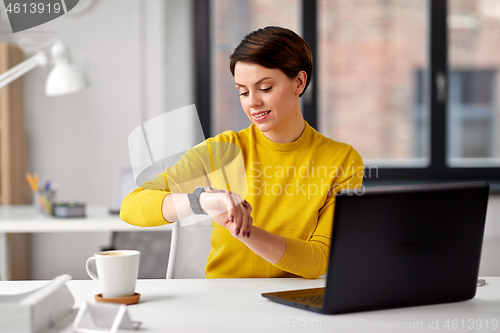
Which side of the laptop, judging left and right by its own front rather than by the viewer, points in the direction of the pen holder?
front

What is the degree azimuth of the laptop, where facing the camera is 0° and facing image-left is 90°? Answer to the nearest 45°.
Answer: approximately 135°

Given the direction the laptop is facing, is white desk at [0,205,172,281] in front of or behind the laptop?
in front

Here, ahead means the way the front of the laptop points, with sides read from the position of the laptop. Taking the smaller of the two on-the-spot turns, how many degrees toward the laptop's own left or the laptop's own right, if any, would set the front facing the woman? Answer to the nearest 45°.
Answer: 0° — it already faces them
